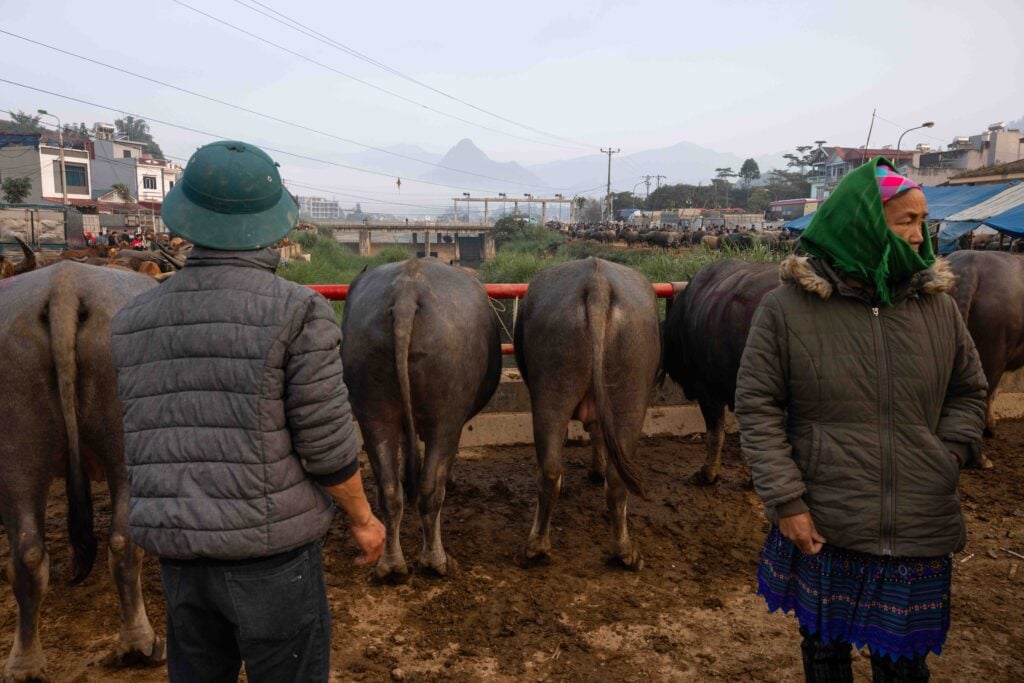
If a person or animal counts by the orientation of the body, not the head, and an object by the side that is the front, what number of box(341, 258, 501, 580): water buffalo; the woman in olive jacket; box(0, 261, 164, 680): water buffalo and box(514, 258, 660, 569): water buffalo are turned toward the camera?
1

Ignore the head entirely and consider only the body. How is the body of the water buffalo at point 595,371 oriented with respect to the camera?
away from the camera

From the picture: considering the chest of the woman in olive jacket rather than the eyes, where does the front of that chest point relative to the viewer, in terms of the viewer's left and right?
facing the viewer

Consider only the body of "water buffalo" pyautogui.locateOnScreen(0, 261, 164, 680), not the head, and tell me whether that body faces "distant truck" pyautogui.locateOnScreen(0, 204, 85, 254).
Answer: yes

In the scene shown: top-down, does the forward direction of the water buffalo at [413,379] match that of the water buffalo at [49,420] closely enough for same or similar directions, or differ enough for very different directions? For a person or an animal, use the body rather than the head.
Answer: same or similar directions

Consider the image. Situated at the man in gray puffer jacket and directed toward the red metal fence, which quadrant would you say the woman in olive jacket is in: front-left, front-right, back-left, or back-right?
front-right

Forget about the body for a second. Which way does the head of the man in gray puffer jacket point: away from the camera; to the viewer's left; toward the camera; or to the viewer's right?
away from the camera

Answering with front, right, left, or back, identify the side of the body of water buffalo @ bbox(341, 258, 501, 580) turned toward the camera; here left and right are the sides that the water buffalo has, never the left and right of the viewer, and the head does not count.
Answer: back

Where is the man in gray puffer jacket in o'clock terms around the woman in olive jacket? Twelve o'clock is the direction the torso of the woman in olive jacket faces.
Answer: The man in gray puffer jacket is roughly at 2 o'clock from the woman in olive jacket.

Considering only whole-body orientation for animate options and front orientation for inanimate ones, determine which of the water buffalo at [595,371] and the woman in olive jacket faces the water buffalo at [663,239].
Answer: the water buffalo at [595,371]

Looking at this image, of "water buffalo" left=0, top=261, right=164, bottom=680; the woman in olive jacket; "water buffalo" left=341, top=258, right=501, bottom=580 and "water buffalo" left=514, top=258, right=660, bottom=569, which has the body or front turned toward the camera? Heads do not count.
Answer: the woman in olive jacket

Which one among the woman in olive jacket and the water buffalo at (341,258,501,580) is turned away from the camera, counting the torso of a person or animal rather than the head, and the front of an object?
the water buffalo

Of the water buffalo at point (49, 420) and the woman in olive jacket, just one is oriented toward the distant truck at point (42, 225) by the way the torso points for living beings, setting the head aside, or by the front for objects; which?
the water buffalo

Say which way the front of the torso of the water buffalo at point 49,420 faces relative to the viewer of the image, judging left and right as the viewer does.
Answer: facing away from the viewer
